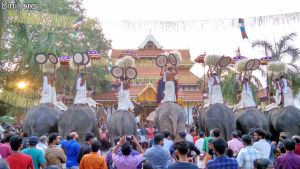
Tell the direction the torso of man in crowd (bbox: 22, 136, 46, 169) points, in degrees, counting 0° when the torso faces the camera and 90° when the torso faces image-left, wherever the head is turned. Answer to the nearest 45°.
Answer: approximately 180°

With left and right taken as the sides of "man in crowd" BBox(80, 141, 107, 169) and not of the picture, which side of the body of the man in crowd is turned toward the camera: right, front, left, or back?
back

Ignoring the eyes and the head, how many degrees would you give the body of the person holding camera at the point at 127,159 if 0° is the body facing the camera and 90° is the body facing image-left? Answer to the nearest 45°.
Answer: approximately 180°

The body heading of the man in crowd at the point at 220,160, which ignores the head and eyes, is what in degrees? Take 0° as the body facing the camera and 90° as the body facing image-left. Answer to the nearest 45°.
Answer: approximately 180°

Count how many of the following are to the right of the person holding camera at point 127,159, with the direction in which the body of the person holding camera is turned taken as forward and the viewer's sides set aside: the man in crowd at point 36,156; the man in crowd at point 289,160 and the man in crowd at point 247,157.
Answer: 2

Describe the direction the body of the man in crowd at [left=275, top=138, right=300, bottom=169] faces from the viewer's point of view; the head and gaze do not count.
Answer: away from the camera

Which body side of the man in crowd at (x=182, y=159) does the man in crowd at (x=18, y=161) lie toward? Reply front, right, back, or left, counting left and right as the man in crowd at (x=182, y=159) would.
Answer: left

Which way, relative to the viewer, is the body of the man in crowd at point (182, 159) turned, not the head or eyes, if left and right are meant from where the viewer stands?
facing away from the viewer

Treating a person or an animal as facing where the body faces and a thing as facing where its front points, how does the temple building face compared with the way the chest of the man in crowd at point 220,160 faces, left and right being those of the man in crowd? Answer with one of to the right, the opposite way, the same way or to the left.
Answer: the opposite way
